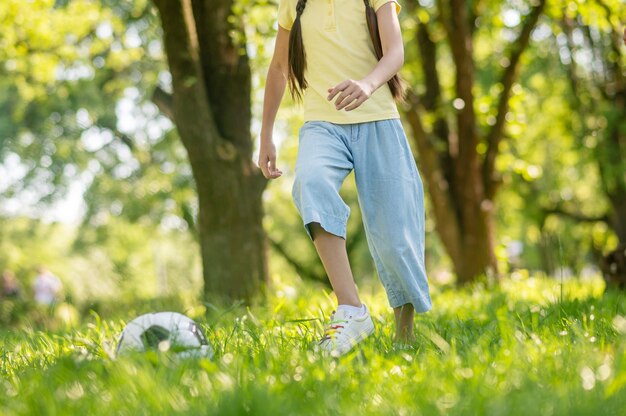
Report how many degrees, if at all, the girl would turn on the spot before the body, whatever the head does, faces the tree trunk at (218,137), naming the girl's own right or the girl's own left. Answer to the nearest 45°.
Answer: approximately 180°

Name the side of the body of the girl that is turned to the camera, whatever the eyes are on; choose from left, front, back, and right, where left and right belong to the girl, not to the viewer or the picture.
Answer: front

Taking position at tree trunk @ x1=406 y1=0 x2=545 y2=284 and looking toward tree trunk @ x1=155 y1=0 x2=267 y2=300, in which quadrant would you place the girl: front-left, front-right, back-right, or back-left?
front-left

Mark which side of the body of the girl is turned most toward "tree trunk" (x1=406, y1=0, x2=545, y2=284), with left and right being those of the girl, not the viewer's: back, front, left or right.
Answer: back

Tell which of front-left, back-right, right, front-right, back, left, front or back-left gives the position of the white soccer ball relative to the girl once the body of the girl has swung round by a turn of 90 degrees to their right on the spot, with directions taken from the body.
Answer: front-left
